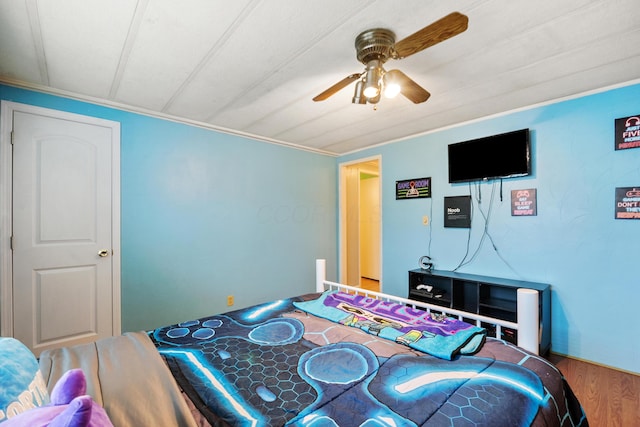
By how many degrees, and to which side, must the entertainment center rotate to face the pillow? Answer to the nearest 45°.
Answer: approximately 45° to its left

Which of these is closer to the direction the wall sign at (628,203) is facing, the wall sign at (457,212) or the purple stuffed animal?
the purple stuffed animal

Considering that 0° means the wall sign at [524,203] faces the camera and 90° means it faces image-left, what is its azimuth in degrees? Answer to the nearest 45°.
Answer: approximately 0°

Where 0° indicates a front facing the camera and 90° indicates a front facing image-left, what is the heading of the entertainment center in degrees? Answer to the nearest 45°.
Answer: approximately 45°

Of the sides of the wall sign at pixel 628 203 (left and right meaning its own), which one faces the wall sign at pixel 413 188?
right

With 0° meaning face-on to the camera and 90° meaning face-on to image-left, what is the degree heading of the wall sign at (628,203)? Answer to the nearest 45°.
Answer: approximately 0°
